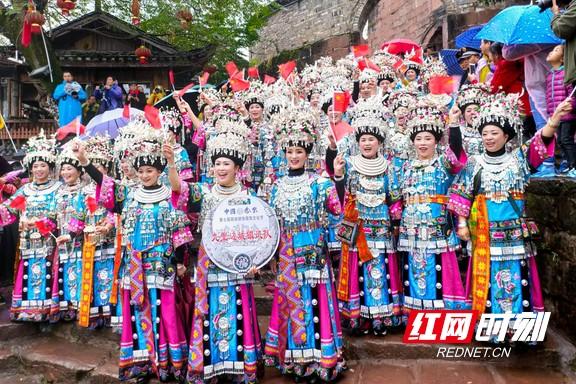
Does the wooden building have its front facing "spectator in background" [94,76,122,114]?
yes

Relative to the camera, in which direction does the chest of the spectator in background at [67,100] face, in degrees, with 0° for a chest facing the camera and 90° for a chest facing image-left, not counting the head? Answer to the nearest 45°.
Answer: approximately 0°

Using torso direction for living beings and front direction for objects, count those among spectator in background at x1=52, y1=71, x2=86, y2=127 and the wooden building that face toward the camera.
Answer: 2

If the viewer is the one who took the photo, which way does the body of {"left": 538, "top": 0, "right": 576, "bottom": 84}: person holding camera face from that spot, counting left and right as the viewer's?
facing to the left of the viewer

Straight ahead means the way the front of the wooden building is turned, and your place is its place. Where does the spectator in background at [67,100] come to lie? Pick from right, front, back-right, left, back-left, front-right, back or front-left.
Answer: front

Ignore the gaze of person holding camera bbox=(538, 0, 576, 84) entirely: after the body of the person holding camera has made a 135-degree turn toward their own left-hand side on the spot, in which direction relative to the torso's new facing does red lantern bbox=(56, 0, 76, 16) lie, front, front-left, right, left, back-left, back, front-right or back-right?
back-right

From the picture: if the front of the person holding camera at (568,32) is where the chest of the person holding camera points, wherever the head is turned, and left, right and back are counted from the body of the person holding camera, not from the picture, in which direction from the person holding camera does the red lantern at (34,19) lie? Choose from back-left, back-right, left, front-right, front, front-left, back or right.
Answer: front

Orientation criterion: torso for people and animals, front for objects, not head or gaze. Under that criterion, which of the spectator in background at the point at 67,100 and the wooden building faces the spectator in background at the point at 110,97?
the wooden building

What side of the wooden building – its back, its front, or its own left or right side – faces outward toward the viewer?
front

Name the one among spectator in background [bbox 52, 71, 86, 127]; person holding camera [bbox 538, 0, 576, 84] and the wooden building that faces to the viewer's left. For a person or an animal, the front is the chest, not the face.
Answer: the person holding camera

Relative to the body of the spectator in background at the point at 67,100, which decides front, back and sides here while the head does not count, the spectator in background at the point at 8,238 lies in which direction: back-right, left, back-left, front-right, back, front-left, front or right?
front

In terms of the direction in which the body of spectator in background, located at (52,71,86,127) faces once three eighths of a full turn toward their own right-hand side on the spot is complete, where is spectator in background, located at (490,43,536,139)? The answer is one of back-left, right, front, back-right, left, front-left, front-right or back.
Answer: back
